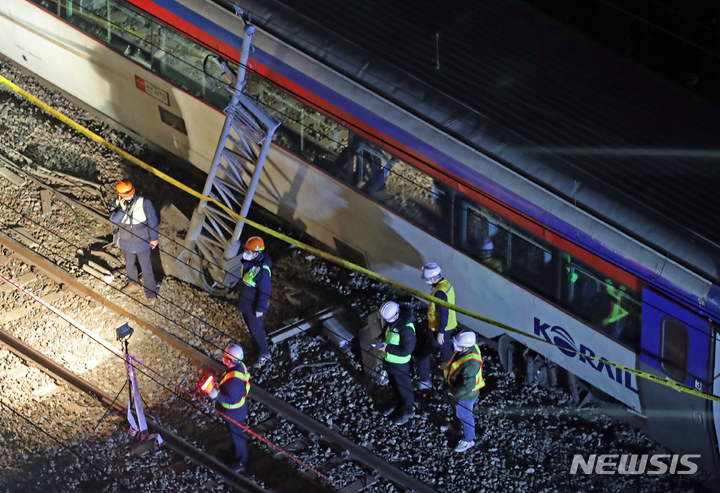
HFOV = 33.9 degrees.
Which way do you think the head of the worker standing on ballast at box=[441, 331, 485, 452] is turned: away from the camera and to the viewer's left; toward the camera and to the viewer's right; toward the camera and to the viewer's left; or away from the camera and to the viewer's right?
toward the camera and to the viewer's left

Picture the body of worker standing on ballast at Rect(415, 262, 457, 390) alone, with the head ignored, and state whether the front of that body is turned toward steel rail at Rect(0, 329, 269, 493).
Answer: yes

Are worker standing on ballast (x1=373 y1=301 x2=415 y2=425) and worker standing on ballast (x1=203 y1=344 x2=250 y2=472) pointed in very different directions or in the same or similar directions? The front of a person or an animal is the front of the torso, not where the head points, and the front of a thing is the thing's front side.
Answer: same or similar directions

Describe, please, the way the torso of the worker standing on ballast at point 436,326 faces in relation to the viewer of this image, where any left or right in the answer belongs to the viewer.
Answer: facing to the left of the viewer

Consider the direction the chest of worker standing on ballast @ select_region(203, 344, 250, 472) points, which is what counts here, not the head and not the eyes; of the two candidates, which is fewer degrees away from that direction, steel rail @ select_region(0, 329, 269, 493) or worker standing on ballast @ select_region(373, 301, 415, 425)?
the steel rail

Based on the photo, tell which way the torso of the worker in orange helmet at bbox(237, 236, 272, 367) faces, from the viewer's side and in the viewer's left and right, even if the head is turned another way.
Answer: facing the viewer and to the left of the viewer

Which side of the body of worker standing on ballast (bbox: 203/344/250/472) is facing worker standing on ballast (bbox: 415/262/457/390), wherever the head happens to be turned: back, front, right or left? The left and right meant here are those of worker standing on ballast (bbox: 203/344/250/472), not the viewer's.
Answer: back

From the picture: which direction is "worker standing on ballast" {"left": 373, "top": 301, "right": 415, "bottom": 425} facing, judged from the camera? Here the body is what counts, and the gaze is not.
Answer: to the viewer's left

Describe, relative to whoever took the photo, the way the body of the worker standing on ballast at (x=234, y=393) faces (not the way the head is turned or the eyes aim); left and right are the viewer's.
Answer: facing to the left of the viewer

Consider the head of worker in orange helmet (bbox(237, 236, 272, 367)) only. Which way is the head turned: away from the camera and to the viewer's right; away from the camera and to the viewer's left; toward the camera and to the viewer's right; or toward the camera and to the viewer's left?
toward the camera and to the viewer's left
